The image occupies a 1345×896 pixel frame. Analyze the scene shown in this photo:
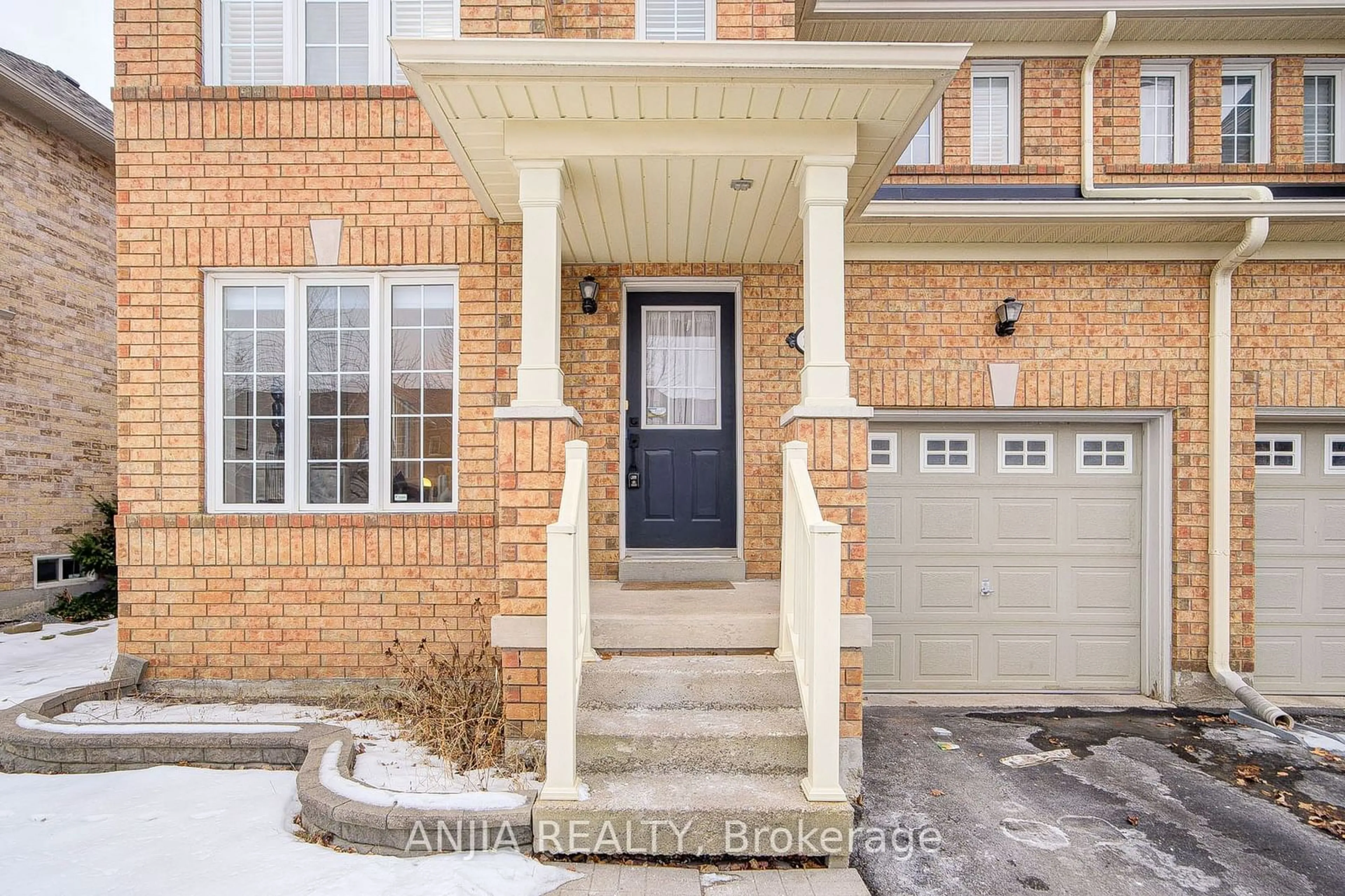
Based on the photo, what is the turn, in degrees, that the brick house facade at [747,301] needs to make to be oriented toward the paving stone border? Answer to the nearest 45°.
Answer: approximately 45° to its right

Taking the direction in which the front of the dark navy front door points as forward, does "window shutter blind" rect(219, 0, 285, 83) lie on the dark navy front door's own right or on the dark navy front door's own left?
on the dark navy front door's own right

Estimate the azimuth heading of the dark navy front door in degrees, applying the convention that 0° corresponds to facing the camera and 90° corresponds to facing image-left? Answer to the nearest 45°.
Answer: approximately 0°

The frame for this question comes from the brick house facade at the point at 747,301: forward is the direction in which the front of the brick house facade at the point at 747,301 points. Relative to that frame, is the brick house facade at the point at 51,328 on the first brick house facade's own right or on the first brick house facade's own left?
on the first brick house facade's own right

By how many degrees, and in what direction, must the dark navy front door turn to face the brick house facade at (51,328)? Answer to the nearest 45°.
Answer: approximately 90° to its right
